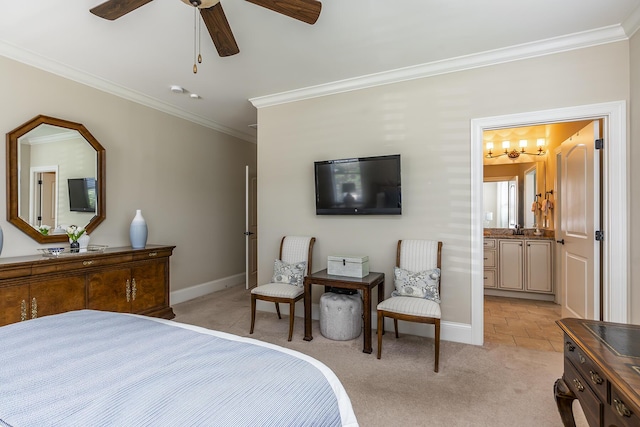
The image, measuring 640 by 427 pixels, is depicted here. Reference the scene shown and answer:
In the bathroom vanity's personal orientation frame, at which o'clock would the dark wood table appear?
The dark wood table is roughly at 1 o'clock from the bathroom vanity.

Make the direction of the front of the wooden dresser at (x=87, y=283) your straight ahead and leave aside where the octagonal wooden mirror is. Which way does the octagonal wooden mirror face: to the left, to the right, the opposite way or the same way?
the same way

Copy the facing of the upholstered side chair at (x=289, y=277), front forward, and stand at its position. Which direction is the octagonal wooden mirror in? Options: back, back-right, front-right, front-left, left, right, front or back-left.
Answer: front-right

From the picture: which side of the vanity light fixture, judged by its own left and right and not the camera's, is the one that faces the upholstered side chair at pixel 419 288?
front

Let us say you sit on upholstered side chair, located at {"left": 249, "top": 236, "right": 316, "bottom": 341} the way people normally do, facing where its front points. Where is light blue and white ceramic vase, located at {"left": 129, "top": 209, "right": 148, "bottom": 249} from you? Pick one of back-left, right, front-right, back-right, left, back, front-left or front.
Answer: front-right

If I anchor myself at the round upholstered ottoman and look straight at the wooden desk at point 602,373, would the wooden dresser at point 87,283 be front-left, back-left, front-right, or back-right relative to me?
back-right

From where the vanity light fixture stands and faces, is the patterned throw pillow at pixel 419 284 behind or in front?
in front

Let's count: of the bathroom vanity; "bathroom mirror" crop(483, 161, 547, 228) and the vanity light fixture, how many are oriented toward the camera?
3

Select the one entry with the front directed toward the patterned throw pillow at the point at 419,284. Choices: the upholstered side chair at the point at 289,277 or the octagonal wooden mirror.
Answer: the octagonal wooden mirror

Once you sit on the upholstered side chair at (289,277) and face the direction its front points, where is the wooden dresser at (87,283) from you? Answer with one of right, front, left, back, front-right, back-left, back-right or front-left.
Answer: front-right

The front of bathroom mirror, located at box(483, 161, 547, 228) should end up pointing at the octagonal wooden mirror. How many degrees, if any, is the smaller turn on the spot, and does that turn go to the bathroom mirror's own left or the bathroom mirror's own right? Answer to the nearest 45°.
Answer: approximately 45° to the bathroom mirror's own right

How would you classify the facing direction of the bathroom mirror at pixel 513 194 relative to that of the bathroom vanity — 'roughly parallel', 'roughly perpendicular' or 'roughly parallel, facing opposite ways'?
roughly parallel

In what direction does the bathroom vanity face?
toward the camera

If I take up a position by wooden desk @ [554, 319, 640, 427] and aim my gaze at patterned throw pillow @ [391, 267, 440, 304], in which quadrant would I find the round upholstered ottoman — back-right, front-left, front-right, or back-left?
front-left

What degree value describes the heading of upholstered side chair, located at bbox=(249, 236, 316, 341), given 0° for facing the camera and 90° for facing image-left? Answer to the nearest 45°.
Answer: approximately 45°

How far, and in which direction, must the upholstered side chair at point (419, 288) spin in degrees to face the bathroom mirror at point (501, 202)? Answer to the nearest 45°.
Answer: approximately 180°

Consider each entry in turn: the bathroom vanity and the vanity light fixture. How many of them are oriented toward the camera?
2

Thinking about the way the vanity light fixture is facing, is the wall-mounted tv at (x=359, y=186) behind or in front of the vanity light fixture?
in front

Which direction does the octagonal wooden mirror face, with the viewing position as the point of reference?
facing the viewer and to the right of the viewer

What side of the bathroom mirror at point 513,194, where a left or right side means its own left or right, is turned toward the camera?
front
